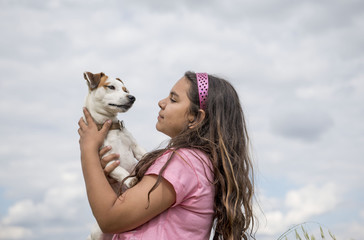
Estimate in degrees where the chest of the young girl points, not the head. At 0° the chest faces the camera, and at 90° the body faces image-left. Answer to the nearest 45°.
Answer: approximately 90°

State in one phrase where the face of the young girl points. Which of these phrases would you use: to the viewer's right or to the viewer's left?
to the viewer's left
